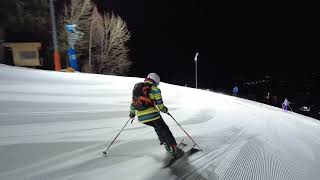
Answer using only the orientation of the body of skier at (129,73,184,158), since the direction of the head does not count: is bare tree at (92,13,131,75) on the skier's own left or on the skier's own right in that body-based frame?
on the skier's own left

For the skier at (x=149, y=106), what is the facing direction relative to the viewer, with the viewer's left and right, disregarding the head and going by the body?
facing away from the viewer and to the right of the viewer

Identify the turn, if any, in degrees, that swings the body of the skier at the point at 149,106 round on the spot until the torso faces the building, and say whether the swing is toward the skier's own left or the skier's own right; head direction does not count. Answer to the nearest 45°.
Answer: approximately 90° to the skier's own left

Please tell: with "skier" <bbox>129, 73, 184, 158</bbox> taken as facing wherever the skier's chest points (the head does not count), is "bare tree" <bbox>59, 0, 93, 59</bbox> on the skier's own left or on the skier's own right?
on the skier's own left
